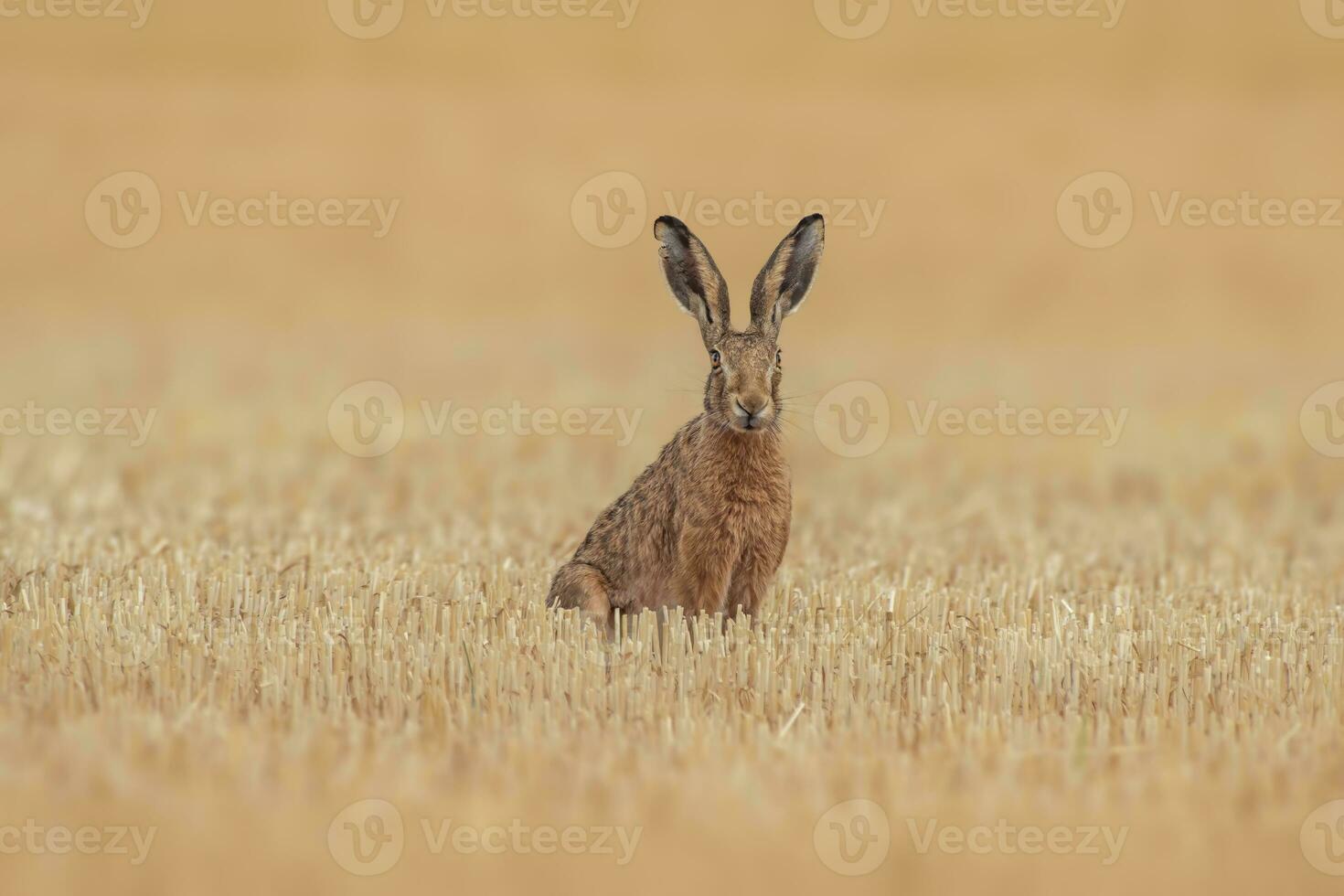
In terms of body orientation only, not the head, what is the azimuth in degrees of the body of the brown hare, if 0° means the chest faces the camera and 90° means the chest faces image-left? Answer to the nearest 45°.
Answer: approximately 315°
